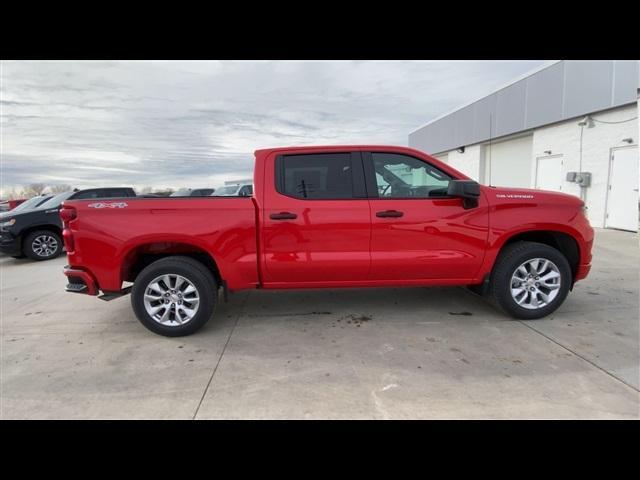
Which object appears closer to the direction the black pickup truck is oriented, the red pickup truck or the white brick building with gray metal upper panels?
the red pickup truck

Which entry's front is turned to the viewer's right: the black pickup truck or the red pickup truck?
the red pickup truck

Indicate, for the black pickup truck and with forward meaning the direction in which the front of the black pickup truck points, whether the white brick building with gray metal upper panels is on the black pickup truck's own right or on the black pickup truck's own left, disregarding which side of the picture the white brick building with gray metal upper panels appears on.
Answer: on the black pickup truck's own left

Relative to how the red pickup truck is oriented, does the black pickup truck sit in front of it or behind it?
behind

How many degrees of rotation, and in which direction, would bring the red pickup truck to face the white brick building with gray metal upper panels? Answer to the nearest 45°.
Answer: approximately 45° to its left

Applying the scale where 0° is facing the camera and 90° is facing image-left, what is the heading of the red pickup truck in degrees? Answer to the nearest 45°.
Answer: approximately 270°

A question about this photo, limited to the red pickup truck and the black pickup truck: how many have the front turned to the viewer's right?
1

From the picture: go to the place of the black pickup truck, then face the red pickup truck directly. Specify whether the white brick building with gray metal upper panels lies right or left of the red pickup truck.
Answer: left

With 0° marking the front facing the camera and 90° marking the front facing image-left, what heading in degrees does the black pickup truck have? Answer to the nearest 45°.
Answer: approximately 45°

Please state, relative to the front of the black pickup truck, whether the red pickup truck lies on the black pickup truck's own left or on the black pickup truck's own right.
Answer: on the black pickup truck's own left

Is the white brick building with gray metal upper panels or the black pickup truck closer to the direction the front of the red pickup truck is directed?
the white brick building with gray metal upper panels
